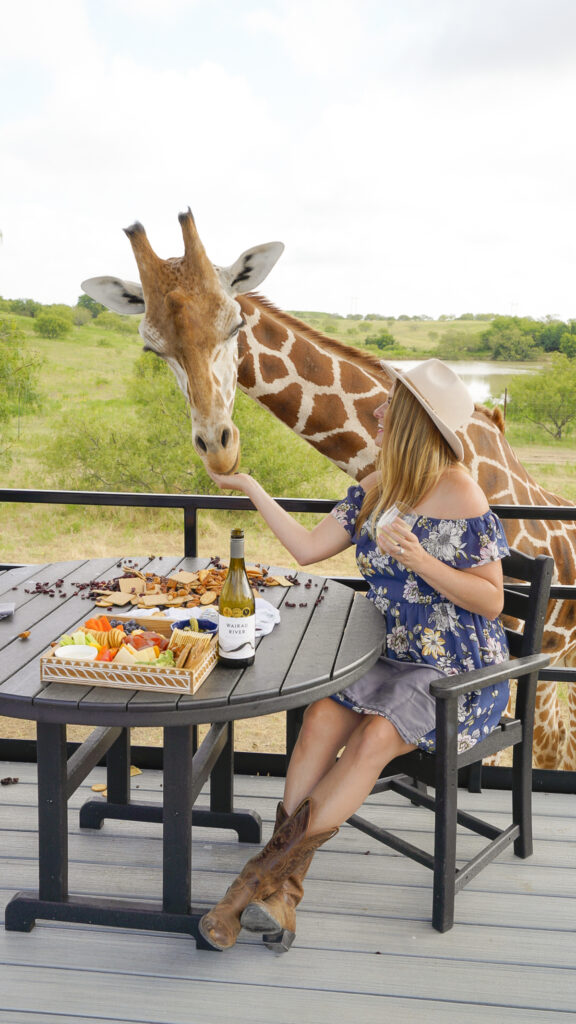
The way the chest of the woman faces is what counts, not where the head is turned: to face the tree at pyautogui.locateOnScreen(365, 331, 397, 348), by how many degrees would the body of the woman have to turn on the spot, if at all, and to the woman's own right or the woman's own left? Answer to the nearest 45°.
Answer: approximately 135° to the woman's own right

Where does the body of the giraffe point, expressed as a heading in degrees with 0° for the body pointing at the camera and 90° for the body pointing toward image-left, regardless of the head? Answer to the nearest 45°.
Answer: approximately 45°

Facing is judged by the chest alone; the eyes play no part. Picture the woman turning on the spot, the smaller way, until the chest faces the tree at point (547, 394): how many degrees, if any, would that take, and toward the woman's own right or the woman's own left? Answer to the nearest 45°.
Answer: approximately 135° to the woman's own right

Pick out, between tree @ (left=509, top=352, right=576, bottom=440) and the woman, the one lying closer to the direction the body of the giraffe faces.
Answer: the woman

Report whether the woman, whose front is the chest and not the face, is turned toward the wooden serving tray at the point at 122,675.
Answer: yes

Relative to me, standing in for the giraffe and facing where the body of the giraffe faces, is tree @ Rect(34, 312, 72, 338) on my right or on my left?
on my right

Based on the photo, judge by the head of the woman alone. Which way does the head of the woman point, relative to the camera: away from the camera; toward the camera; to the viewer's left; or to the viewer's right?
to the viewer's left
